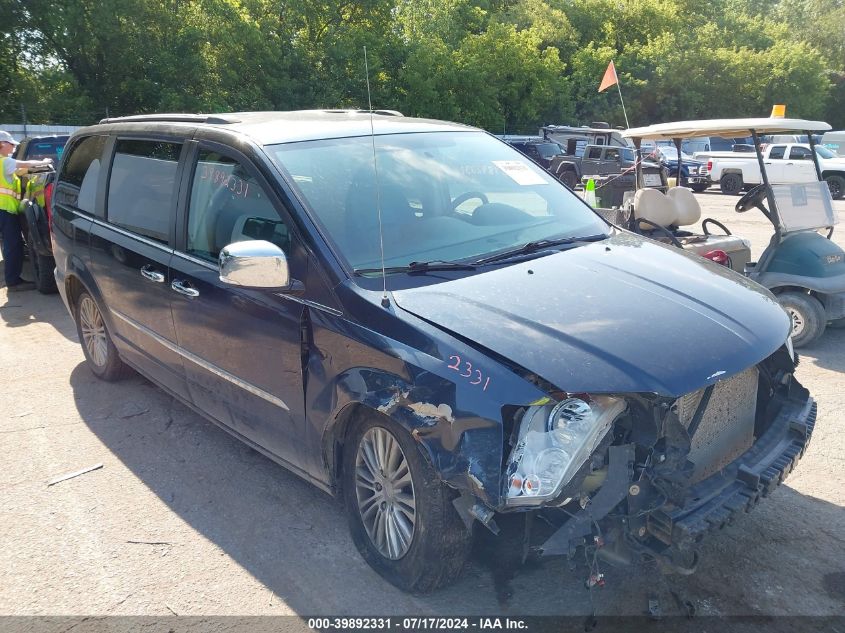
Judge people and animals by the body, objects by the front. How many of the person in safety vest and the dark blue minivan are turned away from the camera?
0

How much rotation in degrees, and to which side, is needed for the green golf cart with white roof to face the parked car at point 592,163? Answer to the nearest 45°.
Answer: approximately 135° to its left

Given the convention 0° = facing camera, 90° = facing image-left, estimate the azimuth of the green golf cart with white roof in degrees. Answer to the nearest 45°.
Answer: approximately 315°

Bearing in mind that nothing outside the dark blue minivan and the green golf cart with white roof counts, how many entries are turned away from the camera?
0

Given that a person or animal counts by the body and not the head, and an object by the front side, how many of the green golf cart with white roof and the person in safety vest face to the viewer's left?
0

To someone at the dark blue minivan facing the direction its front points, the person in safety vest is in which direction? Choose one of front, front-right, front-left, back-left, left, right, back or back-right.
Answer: back

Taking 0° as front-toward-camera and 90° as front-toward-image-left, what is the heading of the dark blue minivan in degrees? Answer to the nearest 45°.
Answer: approximately 315°

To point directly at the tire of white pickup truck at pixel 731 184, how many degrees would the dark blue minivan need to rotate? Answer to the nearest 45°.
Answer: approximately 90° to its left

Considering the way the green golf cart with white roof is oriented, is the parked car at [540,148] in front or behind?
behind

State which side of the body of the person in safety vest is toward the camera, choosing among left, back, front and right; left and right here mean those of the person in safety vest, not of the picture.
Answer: right
